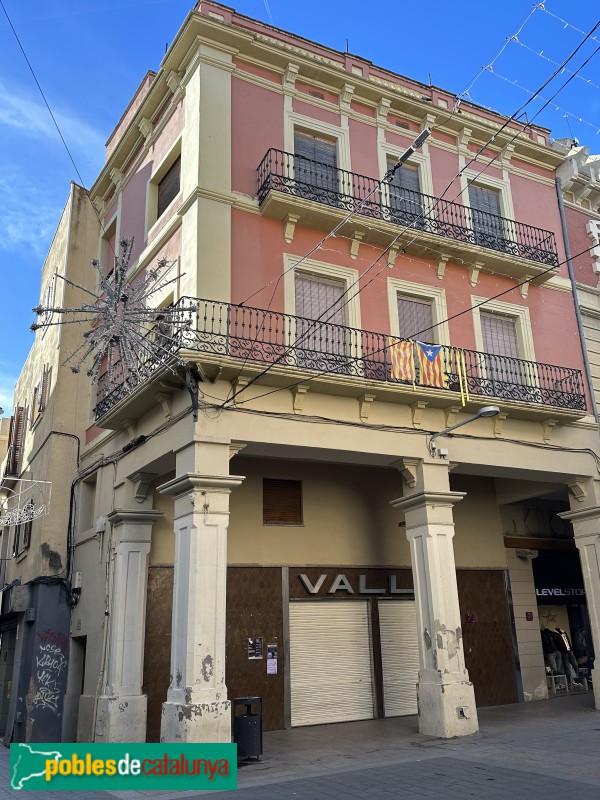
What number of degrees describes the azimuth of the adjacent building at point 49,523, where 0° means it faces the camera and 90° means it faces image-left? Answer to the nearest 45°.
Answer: approximately 45°

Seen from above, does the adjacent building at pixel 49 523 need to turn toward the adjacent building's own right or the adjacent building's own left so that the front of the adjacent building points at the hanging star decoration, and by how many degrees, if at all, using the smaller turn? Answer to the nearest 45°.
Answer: approximately 45° to the adjacent building's own left

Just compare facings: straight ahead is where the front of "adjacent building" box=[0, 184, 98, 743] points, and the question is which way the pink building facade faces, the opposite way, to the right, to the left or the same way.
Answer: to the left

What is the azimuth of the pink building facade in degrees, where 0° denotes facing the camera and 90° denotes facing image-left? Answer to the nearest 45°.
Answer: approximately 315°

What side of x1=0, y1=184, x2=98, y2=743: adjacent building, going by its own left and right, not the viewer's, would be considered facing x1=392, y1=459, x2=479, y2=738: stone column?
left

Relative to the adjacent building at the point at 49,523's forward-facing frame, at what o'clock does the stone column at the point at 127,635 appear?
The stone column is roughly at 10 o'clock from the adjacent building.

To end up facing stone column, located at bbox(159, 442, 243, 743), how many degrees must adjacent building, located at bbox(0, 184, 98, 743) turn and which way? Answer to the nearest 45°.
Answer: approximately 45° to its left
